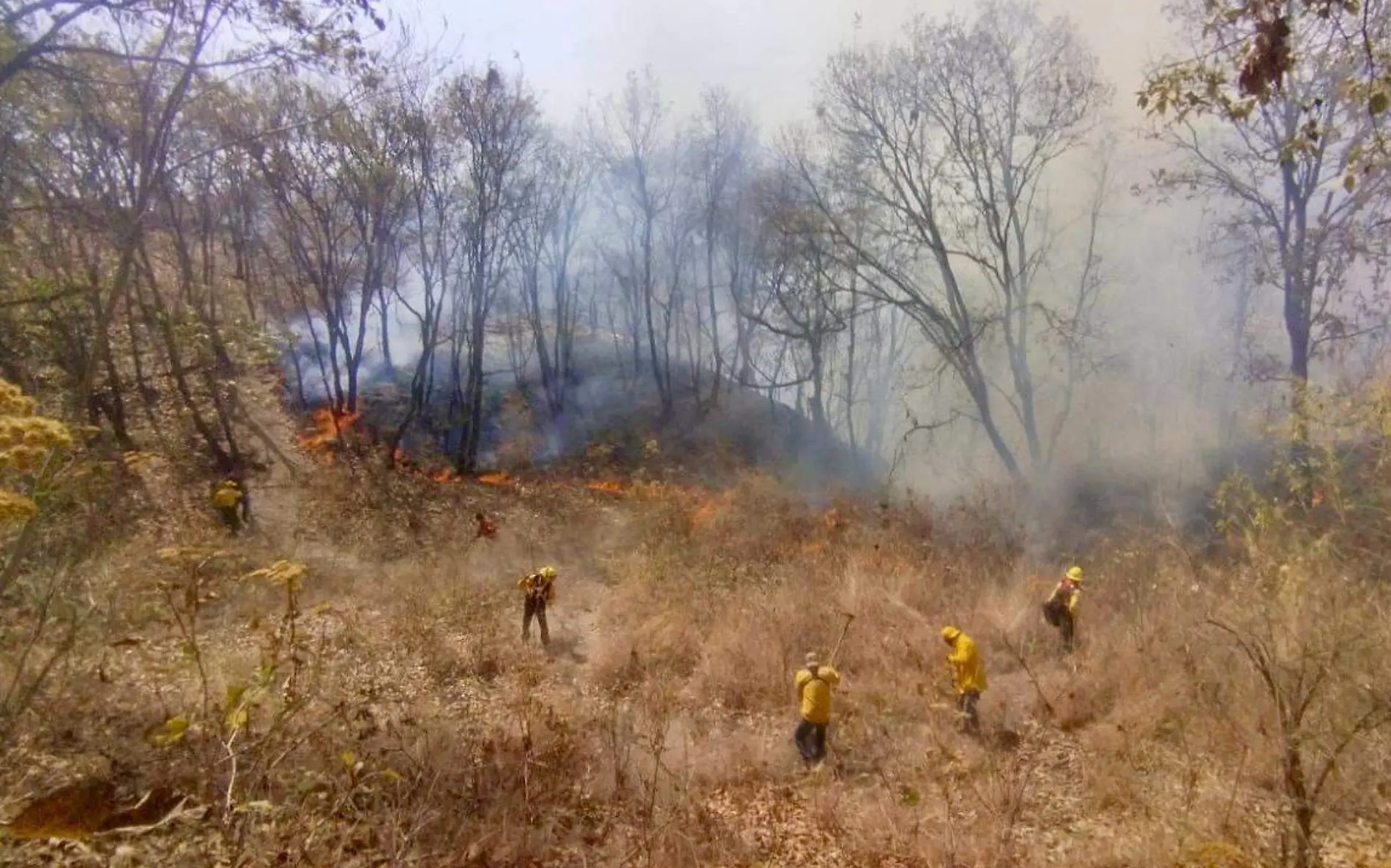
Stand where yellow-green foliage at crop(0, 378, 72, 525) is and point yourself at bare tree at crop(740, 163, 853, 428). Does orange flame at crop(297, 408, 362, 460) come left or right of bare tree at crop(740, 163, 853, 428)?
left

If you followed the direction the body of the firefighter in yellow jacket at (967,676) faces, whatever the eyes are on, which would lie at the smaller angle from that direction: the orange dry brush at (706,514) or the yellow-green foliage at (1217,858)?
the orange dry brush

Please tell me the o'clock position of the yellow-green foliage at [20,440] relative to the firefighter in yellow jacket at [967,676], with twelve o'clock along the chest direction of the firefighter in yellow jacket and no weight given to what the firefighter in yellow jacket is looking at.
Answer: The yellow-green foliage is roughly at 10 o'clock from the firefighter in yellow jacket.

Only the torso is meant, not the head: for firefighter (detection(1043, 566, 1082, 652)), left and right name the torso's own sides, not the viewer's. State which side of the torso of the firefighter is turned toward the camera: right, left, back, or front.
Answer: right

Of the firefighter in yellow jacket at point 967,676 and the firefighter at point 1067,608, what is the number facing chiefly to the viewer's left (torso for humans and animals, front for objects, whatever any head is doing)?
1

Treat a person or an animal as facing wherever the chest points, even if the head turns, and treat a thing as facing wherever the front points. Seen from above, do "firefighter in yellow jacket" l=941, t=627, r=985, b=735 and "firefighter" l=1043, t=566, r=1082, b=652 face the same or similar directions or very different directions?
very different directions
